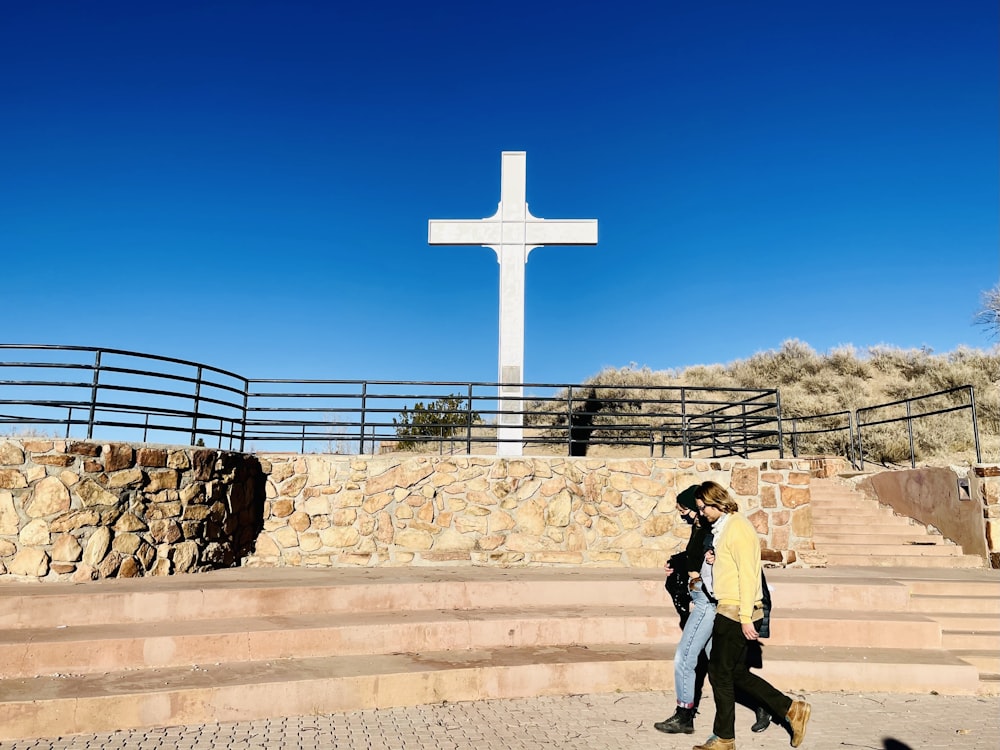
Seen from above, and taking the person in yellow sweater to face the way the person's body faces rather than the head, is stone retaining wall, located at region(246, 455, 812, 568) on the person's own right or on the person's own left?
on the person's own right

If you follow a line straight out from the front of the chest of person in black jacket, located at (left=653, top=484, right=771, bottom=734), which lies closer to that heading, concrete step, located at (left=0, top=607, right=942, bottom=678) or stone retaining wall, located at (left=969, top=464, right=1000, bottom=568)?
the concrete step

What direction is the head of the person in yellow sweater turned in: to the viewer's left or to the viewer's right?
to the viewer's left

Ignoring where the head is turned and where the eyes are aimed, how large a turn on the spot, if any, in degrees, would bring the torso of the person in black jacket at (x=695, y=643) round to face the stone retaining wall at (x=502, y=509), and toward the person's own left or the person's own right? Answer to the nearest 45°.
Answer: approximately 45° to the person's own right

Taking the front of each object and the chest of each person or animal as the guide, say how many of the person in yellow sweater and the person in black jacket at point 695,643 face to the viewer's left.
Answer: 2

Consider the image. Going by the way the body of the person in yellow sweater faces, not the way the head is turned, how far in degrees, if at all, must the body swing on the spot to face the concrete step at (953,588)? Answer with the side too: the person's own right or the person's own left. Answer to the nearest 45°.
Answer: approximately 135° to the person's own right

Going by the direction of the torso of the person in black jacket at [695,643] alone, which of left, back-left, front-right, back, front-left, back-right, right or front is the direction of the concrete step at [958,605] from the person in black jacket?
back-right

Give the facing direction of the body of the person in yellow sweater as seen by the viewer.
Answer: to the viewer's left

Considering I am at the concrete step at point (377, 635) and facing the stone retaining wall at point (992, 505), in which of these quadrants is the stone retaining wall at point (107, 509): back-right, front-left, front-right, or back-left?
back-left

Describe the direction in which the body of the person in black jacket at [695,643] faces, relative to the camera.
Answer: to the viewer's left

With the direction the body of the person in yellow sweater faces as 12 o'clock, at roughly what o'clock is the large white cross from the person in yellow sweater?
The large white cross is roughly at 2 o'clock from the person in yellow sweater.

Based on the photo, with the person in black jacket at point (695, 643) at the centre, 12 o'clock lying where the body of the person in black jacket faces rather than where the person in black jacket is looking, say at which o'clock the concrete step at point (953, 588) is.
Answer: The concrete step is roughly at 4 o'clock from the person in black jacket.

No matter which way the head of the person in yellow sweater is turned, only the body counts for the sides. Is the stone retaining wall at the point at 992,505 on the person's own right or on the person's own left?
on the person's own right
